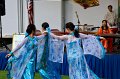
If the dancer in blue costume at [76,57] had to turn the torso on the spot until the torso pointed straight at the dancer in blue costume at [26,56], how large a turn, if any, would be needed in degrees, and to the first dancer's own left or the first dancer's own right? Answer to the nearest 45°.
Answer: approximately 45° to the first dancer's own left

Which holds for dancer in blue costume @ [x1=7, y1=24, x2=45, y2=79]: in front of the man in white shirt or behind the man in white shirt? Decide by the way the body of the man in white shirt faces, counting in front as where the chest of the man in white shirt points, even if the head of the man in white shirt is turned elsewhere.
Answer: in front

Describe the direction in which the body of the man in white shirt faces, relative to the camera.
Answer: toward the camera

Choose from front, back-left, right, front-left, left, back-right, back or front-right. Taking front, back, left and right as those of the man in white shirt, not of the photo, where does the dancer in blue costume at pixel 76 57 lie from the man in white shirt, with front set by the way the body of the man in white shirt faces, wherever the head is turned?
front

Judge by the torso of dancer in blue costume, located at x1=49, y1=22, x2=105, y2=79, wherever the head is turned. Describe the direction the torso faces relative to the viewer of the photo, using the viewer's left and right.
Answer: facing away from the viewer and to the left of the viewer

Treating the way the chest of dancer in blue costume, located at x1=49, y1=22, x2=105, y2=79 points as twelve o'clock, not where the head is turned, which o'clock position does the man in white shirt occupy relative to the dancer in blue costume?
The man in white shirt is roughly at 2 o'clock from the dancer in blue costume.

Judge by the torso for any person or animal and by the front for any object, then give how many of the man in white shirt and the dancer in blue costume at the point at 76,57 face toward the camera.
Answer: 1

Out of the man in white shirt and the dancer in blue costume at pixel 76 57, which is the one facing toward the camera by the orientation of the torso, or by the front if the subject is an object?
the man in white shirt
